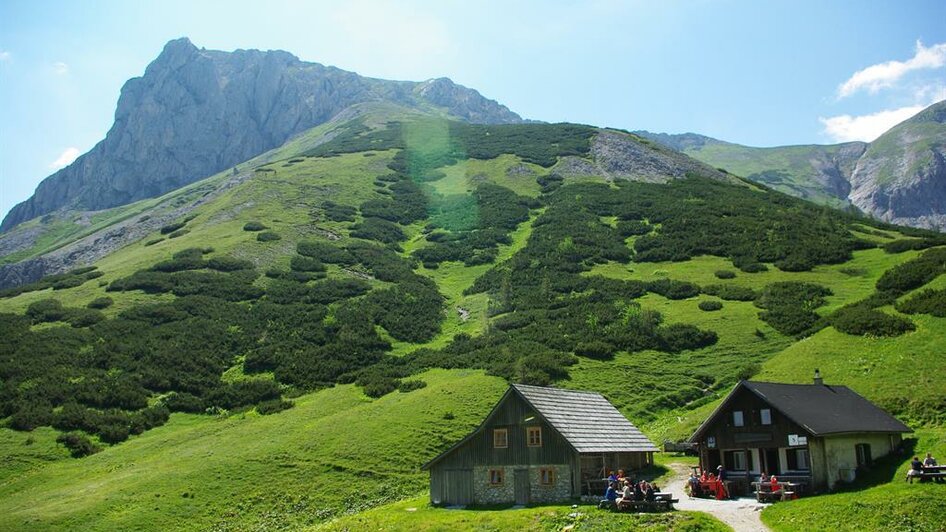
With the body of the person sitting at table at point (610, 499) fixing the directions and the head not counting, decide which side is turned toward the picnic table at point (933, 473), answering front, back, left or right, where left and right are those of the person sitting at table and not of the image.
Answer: right

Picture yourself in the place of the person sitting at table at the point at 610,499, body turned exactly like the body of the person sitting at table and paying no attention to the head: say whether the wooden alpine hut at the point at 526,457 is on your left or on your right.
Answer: on your left

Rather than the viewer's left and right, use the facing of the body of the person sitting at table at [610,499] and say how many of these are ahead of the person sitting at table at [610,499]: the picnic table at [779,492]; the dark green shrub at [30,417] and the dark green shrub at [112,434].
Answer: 1

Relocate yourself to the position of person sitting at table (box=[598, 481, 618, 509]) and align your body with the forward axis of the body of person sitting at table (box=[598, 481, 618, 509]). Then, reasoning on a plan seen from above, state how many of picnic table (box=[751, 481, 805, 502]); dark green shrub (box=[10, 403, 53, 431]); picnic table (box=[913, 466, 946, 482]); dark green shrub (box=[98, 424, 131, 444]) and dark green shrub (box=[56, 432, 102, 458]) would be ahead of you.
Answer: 2

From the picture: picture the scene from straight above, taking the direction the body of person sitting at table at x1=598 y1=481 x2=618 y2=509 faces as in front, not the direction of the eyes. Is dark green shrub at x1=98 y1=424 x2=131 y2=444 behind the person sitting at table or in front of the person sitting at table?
behind

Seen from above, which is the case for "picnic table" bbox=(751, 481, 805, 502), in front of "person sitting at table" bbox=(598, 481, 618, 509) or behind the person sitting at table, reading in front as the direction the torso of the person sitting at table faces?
in front

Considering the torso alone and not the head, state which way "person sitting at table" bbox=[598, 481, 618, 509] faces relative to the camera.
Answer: to the viewer's right

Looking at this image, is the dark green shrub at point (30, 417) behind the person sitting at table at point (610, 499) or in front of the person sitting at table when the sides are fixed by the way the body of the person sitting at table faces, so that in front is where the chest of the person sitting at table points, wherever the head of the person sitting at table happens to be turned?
behind
